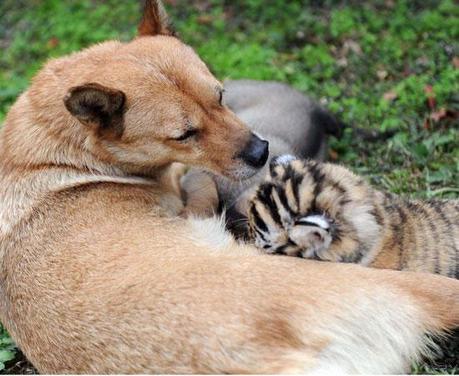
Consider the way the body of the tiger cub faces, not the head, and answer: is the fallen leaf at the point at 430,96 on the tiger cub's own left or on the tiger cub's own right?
on the tiger cub's own right

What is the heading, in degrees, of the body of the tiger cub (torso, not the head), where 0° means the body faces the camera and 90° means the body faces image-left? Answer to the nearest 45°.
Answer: approximately 90°

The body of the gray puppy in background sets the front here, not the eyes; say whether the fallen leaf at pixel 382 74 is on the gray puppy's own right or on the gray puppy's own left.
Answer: on the gray puppy's own right

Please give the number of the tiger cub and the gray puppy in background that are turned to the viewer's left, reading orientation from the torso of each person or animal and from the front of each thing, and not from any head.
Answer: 2

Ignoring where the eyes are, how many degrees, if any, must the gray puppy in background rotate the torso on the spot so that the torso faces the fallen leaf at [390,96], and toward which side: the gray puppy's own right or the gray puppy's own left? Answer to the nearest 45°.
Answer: approximately 135° to the gray puppy's own right

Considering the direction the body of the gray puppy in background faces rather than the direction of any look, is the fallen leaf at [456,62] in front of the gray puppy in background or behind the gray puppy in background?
behind

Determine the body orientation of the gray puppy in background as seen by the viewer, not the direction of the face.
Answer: to the viewer's left

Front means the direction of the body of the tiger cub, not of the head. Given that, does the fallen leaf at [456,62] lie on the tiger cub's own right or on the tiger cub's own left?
on the tiger cub's own right

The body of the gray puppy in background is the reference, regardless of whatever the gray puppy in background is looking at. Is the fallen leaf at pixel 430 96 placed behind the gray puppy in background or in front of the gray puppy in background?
behind
